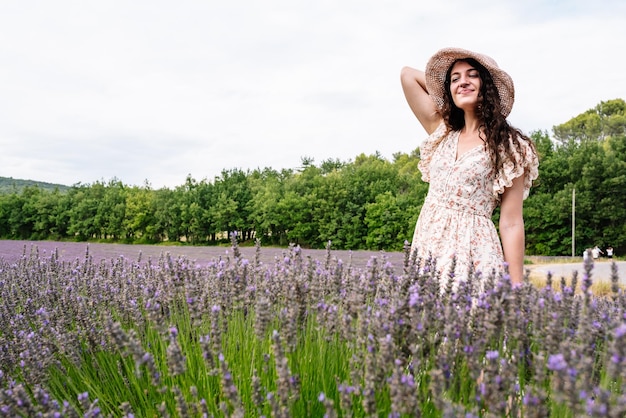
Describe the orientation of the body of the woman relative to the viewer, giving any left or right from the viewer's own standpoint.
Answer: facing the viewer and to the left of the viewer
